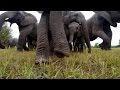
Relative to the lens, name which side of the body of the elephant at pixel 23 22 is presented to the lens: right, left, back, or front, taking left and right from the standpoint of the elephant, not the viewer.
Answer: left

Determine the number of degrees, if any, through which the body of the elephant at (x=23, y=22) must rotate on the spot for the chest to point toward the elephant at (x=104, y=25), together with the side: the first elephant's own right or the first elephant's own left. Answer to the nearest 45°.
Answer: approximately 180°

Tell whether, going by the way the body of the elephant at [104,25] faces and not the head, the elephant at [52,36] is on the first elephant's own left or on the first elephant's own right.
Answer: on the first elephant's own right

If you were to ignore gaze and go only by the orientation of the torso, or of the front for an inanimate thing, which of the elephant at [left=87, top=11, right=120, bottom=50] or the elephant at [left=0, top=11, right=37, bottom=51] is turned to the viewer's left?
the elephant at [left=0, top=11, right=37, bottom=51]

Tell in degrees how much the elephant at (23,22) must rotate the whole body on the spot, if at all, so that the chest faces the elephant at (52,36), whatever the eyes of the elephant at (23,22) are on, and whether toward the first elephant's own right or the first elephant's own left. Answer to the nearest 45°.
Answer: approximately 90° to the first elephant's own left

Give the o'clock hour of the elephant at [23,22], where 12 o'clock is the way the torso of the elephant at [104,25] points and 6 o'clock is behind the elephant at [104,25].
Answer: the elephant at [23,22] is roughly at 5 o'clock from the elephant at [104,25].

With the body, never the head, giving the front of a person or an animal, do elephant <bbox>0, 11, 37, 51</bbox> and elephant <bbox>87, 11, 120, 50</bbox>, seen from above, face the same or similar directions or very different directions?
very different directions

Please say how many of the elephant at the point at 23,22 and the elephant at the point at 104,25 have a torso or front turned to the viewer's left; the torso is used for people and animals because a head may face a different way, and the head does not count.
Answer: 1

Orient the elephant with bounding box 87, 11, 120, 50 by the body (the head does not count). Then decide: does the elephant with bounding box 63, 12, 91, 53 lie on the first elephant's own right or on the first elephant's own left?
on the first elephant's own right

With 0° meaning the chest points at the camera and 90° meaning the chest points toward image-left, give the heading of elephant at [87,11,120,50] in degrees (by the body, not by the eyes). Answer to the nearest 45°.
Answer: approximately 270°
